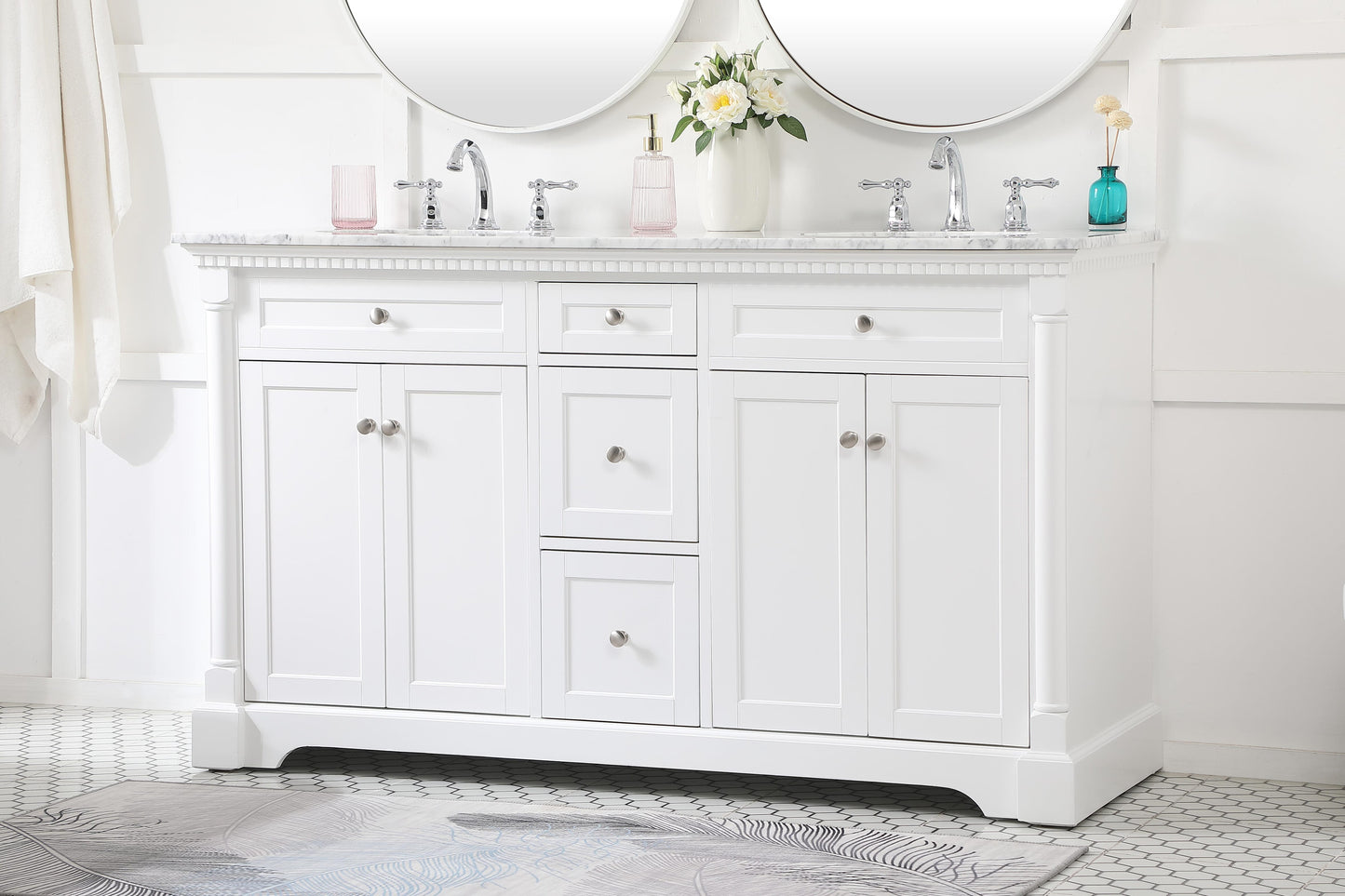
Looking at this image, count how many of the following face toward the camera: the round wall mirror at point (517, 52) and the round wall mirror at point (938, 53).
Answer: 2

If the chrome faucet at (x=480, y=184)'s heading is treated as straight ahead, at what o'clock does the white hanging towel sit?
The white hanging towel is roughly at 2 o'clock from the chrome faucet.

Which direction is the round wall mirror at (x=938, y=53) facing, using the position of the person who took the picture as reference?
facing the viewer

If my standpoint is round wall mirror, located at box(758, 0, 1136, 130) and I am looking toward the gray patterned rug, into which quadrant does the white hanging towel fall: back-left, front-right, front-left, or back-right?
front-right

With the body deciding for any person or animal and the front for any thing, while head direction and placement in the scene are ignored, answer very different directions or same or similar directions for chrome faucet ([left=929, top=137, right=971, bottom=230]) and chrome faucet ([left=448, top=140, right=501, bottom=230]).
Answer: same or similar directions

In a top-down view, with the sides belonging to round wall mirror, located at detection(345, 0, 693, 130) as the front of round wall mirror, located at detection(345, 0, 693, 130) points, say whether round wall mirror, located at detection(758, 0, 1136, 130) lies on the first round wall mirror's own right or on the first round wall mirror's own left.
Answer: on the first round wall mirror's own left

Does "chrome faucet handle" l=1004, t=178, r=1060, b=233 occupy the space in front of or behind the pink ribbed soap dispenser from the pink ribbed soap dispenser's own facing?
behind

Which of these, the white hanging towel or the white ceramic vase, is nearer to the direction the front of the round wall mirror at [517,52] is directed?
the white ceramic vase

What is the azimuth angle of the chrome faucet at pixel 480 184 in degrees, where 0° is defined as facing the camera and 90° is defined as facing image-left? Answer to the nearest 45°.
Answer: approximately 45°

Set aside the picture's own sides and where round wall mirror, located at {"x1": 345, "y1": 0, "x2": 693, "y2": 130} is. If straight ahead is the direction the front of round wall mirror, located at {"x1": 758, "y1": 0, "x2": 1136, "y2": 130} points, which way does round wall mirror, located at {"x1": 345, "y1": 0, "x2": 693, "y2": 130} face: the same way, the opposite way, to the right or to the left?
the same way

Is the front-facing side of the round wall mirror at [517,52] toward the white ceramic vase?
no

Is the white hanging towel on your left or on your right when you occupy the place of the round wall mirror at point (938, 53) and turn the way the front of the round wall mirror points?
on your right

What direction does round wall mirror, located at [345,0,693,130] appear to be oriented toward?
toward the camera
